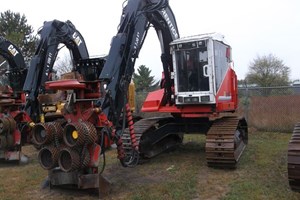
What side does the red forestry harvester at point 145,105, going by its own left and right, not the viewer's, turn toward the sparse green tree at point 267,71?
back

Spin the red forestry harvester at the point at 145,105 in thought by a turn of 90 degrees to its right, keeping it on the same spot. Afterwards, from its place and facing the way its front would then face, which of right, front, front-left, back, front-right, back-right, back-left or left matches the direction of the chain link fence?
right

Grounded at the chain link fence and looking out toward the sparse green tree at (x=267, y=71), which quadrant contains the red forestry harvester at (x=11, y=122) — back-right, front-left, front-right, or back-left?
back-left

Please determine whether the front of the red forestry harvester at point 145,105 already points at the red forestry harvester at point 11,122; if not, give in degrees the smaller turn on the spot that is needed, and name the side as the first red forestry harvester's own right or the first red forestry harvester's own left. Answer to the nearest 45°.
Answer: approximately 90° to the first red forestry harvester's own right
